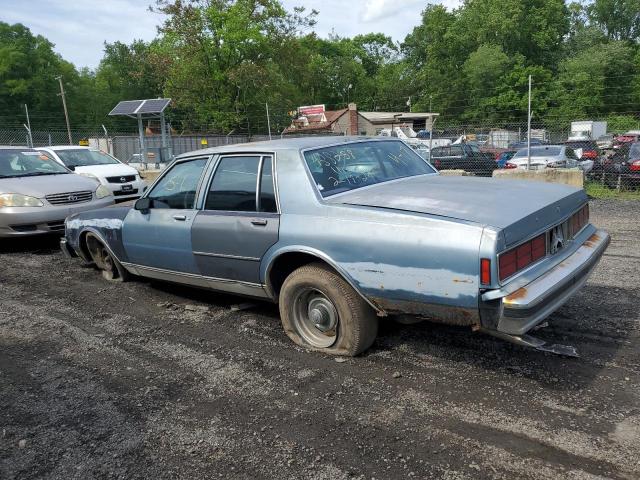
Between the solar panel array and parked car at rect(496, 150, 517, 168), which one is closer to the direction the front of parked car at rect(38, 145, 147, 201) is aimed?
the parked car

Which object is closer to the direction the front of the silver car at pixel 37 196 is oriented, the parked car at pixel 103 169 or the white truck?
the white truck

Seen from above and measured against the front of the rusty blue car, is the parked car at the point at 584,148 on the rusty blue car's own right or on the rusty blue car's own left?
on the rusty blue car's own right

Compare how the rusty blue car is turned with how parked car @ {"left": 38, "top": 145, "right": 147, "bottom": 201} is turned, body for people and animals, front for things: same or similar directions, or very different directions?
very different directions

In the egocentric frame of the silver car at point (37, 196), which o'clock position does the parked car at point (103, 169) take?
The parked car is roughly at 8 o'clock from the silver car.

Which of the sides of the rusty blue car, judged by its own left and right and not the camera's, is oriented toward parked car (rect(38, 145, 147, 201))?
front

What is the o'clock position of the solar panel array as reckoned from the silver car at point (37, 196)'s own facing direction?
The solar panel array is roughly at 8 o'clock from the silver car.

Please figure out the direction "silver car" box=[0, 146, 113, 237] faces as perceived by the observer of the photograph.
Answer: facing the viewer and to the right of the viewer

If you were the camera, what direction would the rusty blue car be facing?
facing away from the viewer and to the left of the viewer

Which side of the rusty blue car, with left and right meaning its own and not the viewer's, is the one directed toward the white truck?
right

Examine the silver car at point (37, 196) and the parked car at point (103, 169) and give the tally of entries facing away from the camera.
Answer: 0

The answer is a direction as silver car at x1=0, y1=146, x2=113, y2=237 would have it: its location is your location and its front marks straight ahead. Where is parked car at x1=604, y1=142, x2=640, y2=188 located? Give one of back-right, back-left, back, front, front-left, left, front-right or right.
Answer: front-left

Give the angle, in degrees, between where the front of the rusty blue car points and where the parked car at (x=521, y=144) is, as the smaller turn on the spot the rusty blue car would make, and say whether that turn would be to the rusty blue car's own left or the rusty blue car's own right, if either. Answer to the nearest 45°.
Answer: approximately 90° to the rusty blue car's own right

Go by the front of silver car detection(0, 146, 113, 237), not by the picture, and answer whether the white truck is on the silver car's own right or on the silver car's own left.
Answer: on the silver car's own left
